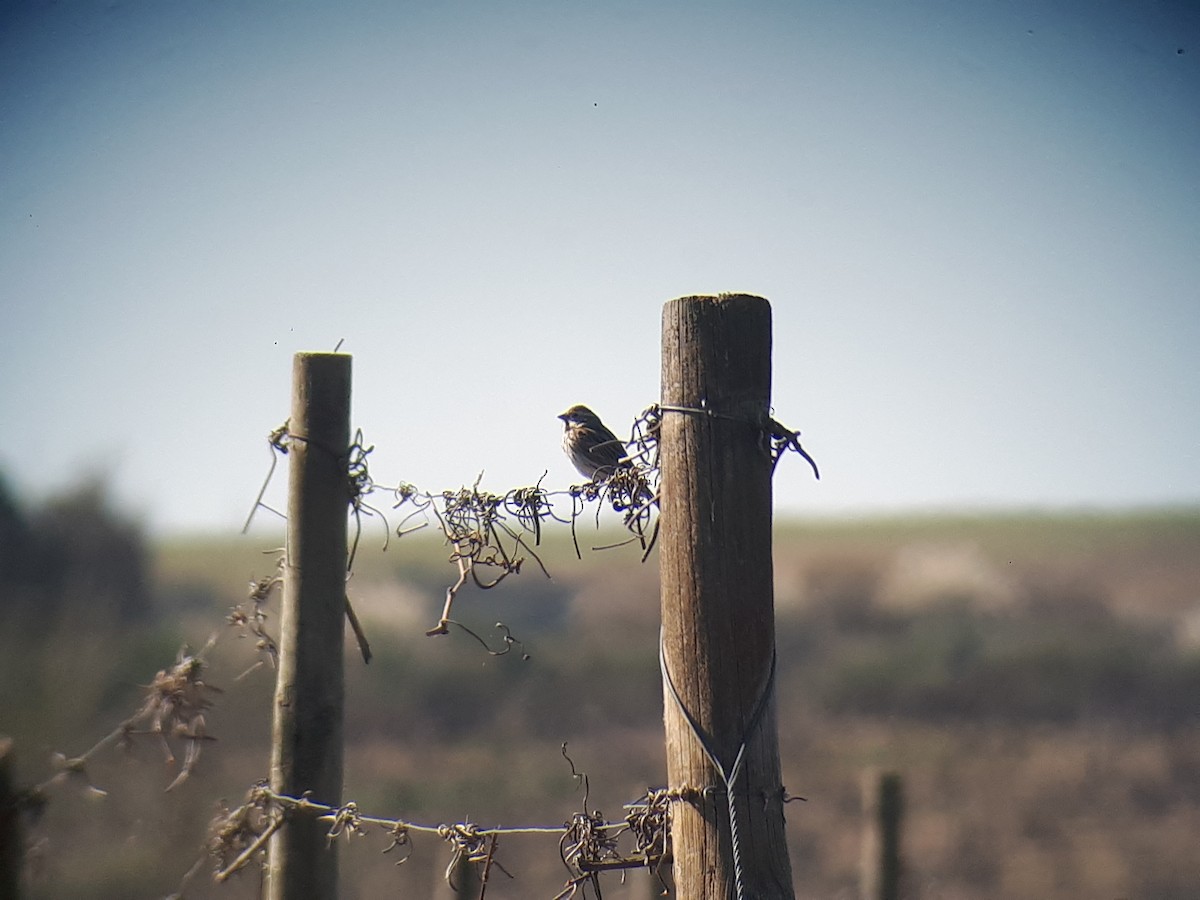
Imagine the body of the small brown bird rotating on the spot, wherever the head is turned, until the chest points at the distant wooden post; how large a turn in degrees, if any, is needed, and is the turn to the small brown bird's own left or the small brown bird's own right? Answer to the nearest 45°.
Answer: approximately 135° to the small brown bird's own right

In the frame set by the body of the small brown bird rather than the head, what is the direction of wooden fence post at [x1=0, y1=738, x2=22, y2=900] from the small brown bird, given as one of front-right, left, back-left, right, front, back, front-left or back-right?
front

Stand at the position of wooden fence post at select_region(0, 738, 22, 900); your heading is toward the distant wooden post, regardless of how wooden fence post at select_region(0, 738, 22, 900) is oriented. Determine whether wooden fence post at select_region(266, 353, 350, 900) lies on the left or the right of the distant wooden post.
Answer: right

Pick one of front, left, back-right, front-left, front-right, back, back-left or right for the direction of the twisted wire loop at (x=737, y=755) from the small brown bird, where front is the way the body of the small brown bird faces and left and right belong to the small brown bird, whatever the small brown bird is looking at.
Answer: left

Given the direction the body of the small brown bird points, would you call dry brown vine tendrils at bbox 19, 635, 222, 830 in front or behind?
in front

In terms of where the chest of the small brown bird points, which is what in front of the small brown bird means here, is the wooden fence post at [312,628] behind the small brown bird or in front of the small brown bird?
in front

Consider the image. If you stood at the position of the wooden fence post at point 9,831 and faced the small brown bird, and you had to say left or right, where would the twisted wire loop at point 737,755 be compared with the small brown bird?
right

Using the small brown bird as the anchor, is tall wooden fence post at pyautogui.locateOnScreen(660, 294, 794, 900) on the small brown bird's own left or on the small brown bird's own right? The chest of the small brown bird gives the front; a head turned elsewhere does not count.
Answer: on the small brown bird's own left

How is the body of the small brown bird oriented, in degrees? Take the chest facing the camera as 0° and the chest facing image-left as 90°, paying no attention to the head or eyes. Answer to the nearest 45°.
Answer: approximately 90°
